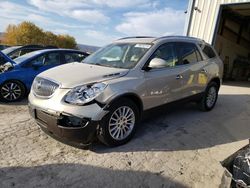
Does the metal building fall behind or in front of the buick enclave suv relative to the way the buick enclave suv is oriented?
behind

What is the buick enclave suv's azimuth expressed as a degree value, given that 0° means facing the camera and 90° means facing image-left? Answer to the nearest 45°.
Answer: approximately 45°

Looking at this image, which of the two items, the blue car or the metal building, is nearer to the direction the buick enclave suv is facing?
the blue car

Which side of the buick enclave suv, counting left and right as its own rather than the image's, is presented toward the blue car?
right

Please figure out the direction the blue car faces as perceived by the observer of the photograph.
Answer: facing to the left of the viewer

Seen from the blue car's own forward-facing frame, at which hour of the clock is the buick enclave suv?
The buick enclave suv is roughly at 8 o'clock from the blue car.
